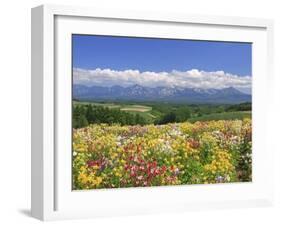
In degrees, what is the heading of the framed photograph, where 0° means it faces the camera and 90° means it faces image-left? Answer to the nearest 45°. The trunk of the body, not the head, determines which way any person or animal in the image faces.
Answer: approximately 315°
